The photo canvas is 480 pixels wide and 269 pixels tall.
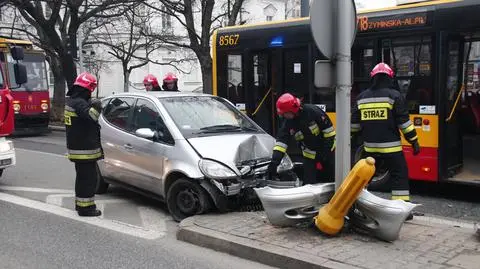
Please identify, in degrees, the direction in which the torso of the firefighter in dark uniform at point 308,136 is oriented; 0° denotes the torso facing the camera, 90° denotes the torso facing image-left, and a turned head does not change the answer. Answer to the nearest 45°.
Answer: approximately 45°

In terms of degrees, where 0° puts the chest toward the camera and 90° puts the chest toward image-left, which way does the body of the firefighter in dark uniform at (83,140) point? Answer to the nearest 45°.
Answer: approximately 270°

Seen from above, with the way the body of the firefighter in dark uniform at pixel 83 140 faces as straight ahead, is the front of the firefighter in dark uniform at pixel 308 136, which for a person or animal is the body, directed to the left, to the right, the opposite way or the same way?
the opposite way

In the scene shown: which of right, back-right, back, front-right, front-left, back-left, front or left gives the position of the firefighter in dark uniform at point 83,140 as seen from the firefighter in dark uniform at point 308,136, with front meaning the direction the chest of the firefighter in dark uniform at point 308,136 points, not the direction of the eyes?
front-right

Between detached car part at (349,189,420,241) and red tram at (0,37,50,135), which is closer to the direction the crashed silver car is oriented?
the detached car part

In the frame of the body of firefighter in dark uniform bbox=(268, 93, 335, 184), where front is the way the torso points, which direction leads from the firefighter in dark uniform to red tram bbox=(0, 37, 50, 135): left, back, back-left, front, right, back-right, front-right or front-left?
right

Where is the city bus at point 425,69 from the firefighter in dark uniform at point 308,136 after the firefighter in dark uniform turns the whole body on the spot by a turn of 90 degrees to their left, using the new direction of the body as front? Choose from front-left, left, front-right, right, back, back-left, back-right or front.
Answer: left

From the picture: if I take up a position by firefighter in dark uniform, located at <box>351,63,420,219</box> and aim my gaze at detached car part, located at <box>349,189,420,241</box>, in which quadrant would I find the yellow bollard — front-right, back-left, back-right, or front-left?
front-right

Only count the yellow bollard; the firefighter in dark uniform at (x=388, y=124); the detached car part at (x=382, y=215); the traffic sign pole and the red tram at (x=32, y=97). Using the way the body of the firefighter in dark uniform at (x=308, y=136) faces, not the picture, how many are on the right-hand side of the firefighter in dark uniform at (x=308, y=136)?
1

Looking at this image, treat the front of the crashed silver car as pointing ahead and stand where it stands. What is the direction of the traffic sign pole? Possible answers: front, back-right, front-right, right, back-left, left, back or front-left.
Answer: front

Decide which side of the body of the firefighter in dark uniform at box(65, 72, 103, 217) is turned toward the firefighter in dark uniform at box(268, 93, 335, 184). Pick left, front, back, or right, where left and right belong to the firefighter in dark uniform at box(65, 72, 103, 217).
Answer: front

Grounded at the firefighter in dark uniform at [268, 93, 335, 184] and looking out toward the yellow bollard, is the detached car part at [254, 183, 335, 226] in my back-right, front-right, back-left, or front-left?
front-right

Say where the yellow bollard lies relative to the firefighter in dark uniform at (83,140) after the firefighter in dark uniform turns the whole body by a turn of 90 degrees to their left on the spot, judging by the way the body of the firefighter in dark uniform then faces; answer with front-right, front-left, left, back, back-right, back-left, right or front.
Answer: back-right

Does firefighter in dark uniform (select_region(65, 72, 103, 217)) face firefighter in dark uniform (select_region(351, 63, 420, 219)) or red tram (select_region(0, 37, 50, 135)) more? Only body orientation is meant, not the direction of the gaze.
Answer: the firefighter in dark uniform

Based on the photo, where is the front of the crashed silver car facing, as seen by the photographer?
facing the viewer and to the right of the viewer

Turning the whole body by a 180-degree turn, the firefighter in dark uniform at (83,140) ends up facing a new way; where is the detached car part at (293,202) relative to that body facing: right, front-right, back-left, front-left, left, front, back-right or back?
back-left

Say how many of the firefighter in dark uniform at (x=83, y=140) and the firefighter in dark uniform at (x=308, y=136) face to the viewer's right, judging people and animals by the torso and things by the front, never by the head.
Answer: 1
